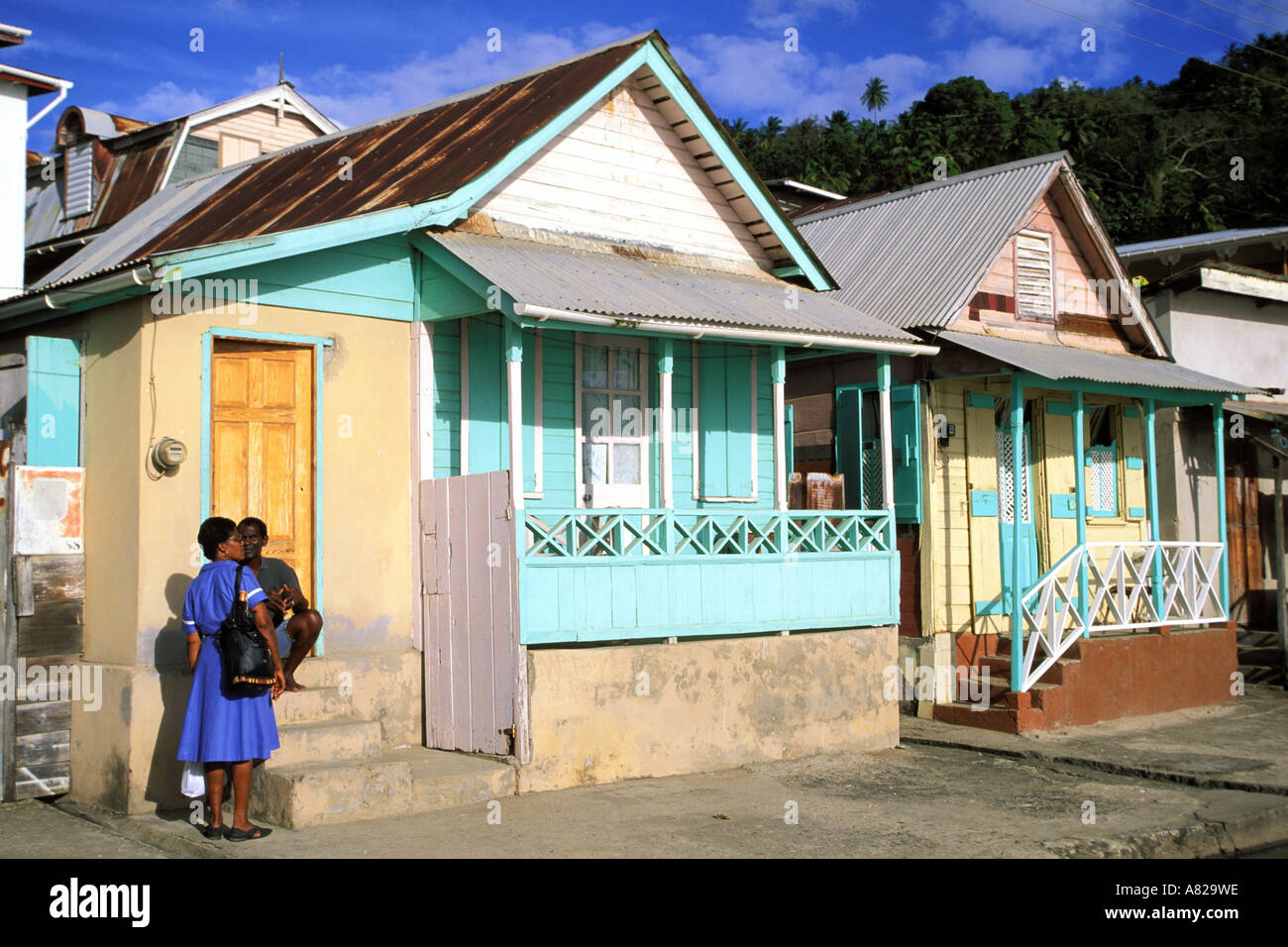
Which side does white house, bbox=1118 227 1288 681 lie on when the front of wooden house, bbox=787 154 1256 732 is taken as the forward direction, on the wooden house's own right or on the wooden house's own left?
on the wooden house's own left

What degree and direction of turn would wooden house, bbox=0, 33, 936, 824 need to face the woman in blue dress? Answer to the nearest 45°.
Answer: approximately 90° to its right

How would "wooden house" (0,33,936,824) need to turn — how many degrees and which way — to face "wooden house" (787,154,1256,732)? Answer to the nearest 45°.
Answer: approximately 90° to its left

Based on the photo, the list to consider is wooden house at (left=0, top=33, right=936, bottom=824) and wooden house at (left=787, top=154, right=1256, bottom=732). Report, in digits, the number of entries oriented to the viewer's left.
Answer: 0

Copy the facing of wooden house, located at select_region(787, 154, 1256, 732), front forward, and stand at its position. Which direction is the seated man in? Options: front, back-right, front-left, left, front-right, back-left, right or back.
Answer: right

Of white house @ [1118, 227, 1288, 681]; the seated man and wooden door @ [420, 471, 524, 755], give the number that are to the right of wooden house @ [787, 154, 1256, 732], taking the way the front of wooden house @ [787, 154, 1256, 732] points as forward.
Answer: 2

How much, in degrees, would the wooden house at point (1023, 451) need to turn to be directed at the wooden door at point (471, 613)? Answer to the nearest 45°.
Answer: approximately 90° to its right

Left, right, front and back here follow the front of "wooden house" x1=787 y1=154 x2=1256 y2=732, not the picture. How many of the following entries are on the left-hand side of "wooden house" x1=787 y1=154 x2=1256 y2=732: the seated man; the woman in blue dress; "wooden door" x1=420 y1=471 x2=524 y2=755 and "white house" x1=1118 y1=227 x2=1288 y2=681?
1

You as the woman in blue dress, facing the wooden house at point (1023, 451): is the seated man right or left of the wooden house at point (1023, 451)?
left

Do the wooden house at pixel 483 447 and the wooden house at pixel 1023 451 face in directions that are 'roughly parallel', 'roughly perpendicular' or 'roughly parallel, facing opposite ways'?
roughly parallel

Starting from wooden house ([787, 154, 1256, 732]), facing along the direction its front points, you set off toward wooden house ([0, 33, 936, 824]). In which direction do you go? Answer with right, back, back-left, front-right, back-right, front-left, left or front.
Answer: right
